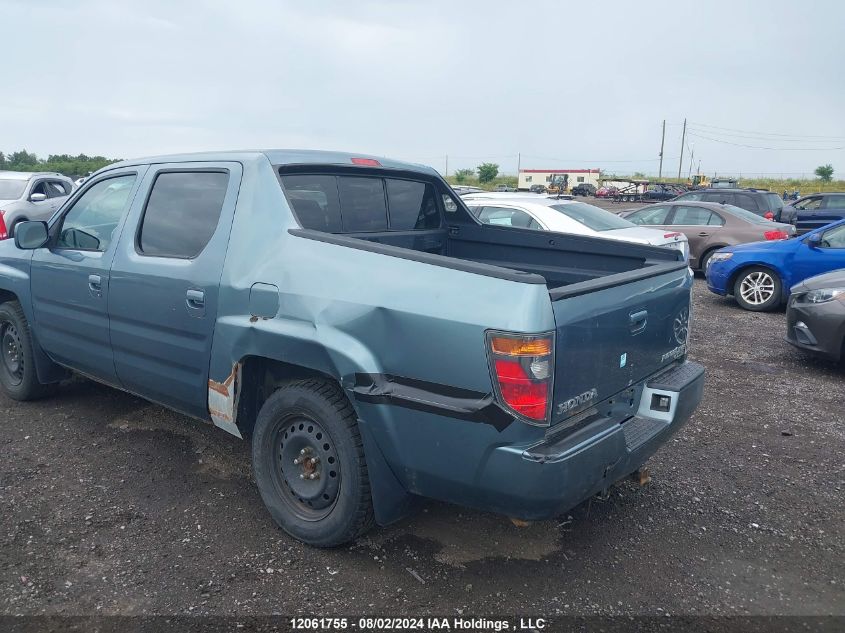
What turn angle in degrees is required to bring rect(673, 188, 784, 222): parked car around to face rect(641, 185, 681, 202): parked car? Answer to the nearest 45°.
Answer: approximately 45° to its right

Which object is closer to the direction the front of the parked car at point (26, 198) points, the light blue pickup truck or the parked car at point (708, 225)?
the light blue pickup truck

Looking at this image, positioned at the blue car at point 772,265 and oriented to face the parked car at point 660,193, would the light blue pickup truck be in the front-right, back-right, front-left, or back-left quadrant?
back-left

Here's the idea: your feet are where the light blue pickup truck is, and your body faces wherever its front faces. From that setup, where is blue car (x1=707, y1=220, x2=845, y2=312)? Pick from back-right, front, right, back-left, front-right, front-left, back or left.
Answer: right

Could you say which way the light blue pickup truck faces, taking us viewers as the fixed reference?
facing away from the viewer and to the left of the viewer

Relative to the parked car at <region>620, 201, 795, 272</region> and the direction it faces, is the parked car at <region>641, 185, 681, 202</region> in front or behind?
in front

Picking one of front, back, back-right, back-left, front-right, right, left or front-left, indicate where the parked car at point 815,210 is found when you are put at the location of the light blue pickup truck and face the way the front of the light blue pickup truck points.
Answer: right

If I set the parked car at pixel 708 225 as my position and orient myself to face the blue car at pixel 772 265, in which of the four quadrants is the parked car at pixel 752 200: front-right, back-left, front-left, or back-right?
back-left

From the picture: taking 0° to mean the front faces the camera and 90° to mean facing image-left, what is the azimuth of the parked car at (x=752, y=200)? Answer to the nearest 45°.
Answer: approximately 135°

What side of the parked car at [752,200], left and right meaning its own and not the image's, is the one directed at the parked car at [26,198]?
left

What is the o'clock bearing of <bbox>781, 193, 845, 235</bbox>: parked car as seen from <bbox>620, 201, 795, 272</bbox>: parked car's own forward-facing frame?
<bbox>781, 193, 845, 235</bbox>: parked car is roughly at 2 o'clock from <bbox>620, 201, 795, 272</bbox>: parked car.

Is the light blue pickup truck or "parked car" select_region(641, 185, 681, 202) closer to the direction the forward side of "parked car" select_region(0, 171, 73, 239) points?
the light blue pickup truck

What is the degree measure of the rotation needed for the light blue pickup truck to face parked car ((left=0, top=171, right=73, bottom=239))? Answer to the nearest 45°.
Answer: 0° — it already faces it
